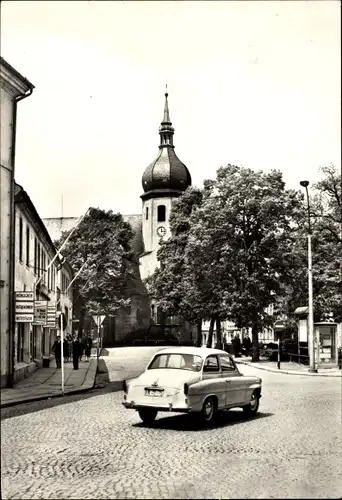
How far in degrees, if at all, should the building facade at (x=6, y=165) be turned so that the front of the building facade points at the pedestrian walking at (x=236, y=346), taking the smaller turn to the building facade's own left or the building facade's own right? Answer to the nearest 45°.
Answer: approximately 90° to the building facade's own left

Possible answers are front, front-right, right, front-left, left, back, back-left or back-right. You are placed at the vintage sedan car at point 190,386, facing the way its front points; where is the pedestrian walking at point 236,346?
front-left

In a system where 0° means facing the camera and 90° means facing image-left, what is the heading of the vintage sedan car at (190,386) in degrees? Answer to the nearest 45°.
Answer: approximately 225°

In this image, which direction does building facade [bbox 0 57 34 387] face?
to the viewer's right

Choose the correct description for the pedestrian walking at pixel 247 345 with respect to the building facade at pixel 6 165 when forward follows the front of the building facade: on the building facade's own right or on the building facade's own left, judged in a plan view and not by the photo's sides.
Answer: on the building facade's own left

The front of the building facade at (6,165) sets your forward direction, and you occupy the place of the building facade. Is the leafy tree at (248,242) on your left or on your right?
on your left

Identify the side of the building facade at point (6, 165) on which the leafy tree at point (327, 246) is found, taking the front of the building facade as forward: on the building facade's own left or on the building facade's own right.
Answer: on the building facade's own left
